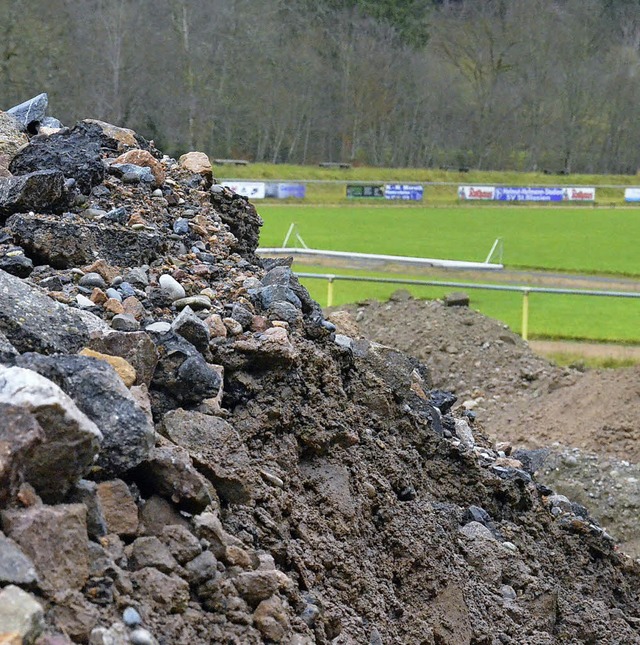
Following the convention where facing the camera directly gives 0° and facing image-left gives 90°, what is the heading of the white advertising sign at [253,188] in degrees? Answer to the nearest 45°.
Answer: approximately 0°

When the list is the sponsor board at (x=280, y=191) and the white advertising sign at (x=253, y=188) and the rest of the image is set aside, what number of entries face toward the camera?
2

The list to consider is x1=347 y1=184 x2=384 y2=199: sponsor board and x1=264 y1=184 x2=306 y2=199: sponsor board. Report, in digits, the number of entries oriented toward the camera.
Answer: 2

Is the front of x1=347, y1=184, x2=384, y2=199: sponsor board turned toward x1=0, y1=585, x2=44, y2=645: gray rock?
yes

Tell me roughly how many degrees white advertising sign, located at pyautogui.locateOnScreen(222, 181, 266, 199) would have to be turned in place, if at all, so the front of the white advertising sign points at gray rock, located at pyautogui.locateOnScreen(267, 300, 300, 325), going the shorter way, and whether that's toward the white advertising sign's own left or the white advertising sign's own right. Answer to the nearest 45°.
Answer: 0° — it already faces it

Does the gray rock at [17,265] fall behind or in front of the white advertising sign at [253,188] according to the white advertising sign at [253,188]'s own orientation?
in front

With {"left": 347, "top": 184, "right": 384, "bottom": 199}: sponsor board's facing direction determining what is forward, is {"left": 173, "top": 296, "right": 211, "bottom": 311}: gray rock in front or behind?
in front

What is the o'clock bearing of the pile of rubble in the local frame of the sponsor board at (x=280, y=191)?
The pile of rubble is roughly at 12 o'clock from the sponsor board.

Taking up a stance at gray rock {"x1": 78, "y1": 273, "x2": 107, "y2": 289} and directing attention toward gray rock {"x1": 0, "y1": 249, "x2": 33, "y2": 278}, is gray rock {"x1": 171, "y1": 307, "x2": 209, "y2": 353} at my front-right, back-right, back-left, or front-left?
back-left

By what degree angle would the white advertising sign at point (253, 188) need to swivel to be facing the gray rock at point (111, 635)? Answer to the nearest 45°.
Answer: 0° — it already faces it

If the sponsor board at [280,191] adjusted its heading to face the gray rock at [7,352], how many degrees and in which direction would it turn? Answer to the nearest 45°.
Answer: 0° — it already faces it
